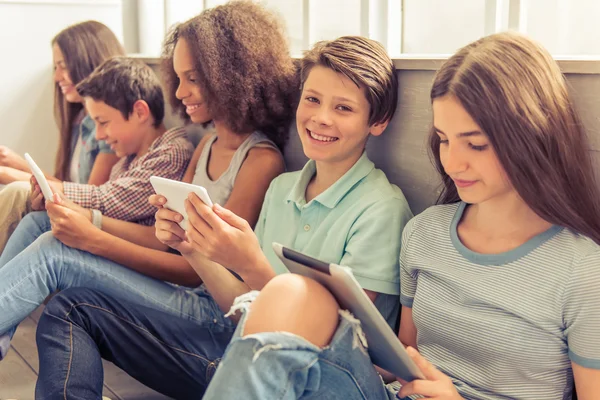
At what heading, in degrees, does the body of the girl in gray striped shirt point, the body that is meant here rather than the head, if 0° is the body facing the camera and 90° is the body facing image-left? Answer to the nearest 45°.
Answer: approximately 45°

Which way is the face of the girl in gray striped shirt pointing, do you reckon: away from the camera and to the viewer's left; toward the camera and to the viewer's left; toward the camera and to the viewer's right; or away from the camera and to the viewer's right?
toward the camera and to the viewer's left

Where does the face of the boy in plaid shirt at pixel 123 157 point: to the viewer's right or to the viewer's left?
to the viewer's left

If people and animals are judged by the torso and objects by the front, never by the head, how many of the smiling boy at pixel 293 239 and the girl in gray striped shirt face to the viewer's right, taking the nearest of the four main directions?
0

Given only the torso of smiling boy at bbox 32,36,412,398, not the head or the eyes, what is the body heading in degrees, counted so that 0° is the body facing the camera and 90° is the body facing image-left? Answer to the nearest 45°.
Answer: approximately 45°

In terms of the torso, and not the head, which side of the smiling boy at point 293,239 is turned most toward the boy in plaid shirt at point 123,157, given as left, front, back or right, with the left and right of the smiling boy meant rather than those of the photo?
right
